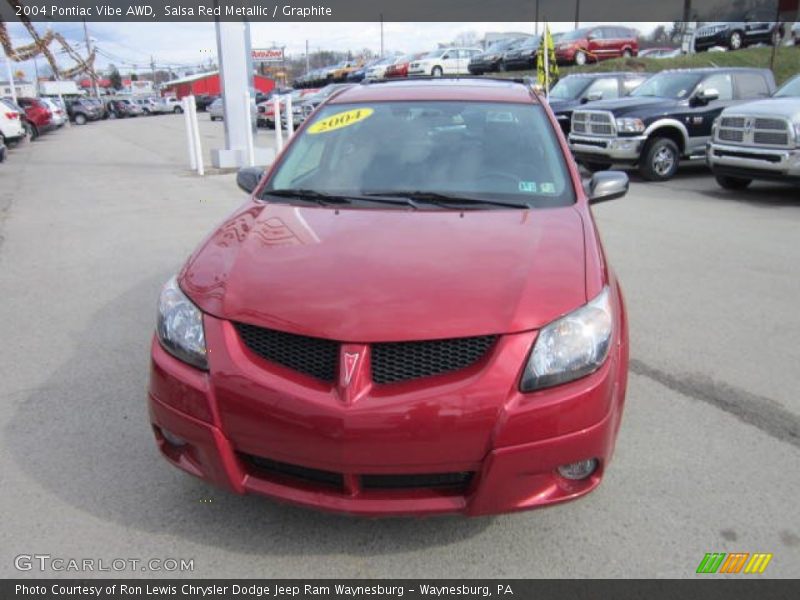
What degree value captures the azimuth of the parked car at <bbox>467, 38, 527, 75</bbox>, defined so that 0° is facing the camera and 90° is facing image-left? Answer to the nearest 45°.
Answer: approximately 45°

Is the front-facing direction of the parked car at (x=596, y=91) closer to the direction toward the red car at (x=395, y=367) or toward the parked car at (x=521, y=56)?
the red car

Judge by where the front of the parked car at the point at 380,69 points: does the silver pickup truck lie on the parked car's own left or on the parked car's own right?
on the parked car's own left

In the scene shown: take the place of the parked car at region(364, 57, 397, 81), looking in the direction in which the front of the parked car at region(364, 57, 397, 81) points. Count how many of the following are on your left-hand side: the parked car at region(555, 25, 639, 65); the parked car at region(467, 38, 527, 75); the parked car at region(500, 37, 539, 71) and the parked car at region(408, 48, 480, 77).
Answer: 4

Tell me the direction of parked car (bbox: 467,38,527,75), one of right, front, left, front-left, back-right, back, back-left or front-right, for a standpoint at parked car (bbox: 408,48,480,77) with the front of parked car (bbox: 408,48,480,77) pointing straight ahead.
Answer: left

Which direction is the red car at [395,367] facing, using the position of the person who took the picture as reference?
facing the viewer

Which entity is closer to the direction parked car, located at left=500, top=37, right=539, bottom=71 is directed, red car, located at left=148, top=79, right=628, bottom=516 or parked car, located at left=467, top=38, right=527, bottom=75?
the red car

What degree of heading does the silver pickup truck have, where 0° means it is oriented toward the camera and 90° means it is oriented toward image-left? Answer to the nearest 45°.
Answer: approximately 45°

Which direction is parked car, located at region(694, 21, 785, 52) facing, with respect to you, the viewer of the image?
facing the viewer and to the left of the viewer

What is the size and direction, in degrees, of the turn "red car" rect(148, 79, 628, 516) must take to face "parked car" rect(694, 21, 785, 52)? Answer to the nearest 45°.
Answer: approximately 135° to its left
